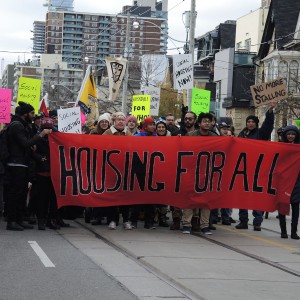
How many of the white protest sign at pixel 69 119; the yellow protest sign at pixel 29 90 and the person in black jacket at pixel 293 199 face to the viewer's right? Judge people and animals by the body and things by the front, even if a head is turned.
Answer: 0

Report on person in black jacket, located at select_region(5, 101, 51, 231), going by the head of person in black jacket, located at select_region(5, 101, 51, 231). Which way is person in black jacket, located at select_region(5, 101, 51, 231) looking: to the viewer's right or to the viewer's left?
to the viewer's right

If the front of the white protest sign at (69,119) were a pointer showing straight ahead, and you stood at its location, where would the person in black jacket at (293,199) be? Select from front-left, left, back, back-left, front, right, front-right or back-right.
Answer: front-left

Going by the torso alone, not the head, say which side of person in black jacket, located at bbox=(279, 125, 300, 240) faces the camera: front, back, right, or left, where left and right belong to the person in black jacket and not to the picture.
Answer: front

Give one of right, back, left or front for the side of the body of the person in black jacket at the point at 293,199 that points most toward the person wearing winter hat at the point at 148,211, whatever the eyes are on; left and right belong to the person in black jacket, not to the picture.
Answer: right

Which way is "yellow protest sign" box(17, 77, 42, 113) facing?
toward the camera

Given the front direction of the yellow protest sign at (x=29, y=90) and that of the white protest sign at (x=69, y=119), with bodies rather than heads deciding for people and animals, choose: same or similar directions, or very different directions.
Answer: same or similar directions

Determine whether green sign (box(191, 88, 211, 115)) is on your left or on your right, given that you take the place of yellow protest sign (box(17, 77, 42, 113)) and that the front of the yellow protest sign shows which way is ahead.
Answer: on your left

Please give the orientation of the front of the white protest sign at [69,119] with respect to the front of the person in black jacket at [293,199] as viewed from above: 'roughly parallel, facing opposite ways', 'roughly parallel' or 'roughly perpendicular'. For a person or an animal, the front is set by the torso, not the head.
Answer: roughly parallel
